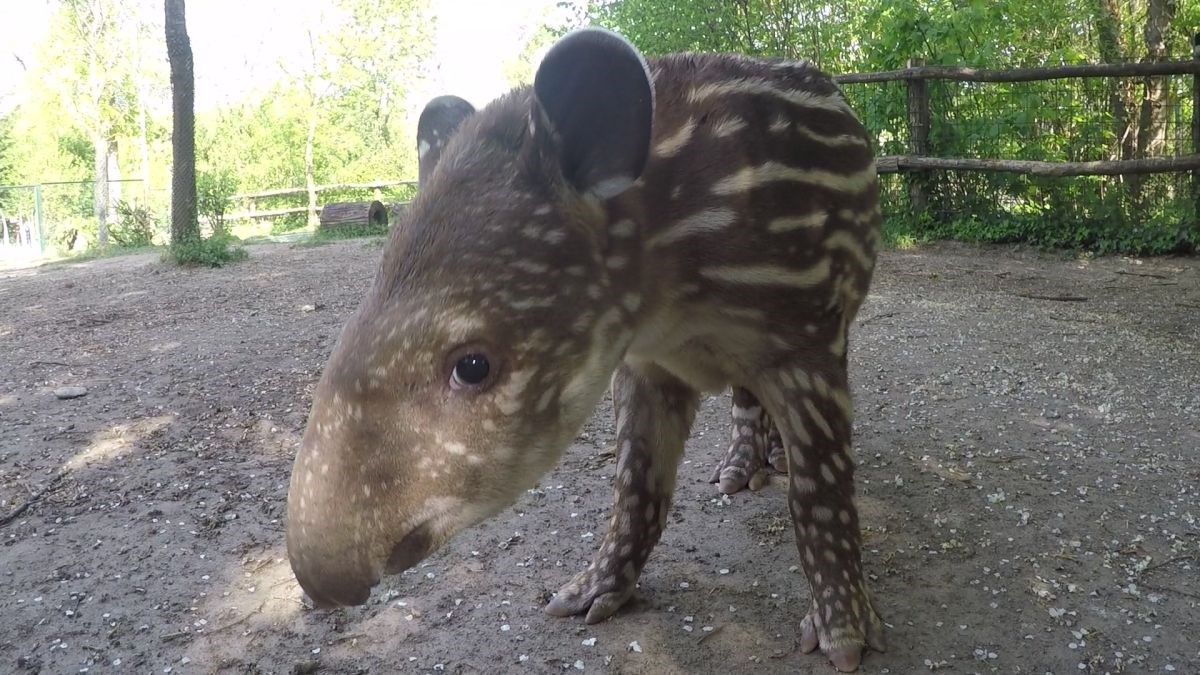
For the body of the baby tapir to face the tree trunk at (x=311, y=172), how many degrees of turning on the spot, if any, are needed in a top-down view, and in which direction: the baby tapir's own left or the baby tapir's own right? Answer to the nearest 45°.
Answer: approximately 135° to the baby tapir's own right

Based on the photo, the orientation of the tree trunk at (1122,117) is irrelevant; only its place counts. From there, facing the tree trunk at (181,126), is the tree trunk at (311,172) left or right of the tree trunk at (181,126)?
right

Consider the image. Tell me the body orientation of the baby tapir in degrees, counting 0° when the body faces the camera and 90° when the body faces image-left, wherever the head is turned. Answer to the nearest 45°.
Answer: approximately 45°

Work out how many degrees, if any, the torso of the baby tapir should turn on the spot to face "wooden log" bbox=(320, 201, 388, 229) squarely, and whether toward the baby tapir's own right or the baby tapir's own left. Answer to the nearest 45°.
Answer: approximately 135° to the baby tapir's own right
